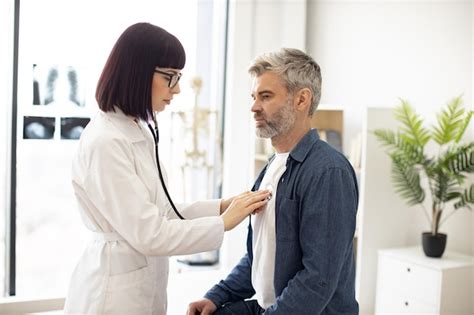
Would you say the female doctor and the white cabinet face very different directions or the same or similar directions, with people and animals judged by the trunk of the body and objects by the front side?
very different directions

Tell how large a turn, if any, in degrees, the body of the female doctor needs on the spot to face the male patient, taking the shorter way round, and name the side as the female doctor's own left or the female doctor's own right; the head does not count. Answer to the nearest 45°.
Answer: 0° — they already face them

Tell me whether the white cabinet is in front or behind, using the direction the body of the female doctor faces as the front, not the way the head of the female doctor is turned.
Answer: in front

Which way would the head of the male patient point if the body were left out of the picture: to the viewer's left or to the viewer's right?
to the viewer's left

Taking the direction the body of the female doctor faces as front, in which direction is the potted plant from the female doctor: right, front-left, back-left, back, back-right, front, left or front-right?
front-left

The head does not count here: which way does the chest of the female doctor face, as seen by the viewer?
to the viewer's right

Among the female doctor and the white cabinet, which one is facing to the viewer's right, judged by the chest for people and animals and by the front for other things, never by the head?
the female doctor

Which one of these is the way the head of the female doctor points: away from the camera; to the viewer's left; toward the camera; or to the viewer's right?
to the viewer's right

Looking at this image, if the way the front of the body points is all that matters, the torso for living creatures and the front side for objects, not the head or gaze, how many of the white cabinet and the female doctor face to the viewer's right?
1

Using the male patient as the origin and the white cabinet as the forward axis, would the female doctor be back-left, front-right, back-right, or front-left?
back-left
